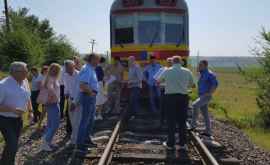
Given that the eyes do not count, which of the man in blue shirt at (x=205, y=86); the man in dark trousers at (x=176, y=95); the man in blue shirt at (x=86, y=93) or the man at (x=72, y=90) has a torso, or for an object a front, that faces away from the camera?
the man in dark trousers

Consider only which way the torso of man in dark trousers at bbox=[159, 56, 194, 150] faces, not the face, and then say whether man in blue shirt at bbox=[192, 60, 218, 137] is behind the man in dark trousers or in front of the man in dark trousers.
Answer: in front

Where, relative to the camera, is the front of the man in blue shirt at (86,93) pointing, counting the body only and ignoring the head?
to the viewer's right

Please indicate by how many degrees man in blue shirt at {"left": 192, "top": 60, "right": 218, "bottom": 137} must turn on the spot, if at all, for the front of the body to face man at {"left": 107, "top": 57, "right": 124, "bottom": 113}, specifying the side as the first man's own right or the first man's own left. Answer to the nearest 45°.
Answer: approximately 45° to the first man's own right

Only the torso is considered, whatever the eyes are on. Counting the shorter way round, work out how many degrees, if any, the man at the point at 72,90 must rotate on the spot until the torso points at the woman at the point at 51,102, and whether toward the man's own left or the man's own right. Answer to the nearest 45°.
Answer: approximately 90° to the man's own right

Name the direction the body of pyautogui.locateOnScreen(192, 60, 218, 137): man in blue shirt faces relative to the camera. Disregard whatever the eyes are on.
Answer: to the viewer's left

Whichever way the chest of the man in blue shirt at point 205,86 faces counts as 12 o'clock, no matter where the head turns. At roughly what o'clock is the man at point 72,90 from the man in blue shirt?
The man is roughly at 11 o'clock from the man in blue shirt.

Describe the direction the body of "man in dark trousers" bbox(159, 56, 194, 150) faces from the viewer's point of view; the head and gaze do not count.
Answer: away from the camera
